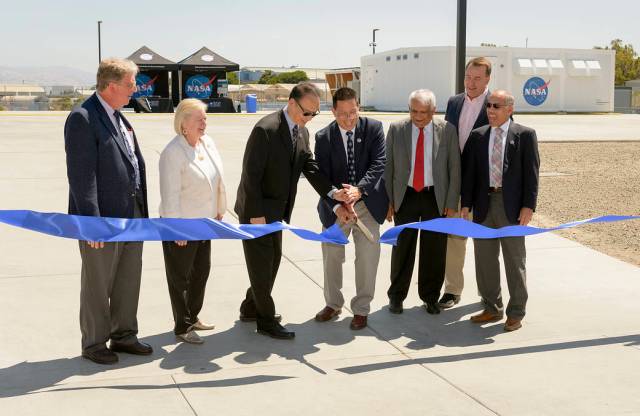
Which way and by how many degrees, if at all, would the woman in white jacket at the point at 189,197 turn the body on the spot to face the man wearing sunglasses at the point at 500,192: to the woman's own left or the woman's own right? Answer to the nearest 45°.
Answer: approximately 45° to the woman's own left

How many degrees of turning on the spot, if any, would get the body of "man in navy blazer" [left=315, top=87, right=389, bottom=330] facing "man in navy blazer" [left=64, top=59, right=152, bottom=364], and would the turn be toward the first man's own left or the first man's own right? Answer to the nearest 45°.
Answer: approximately 45° to the first man's own right

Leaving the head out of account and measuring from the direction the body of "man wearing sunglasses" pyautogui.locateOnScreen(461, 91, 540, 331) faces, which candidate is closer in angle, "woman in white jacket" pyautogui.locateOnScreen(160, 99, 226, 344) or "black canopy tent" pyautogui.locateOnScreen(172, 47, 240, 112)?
the woman in white jacket

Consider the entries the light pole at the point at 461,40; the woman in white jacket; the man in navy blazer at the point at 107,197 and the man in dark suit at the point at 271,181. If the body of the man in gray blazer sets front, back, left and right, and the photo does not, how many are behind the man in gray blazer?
1

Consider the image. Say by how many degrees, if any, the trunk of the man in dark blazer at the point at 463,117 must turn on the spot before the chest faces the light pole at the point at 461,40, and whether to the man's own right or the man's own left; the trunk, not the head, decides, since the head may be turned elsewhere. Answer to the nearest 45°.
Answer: approximately 135° to the man's own right

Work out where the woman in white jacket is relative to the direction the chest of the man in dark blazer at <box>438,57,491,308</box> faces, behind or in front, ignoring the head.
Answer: in front

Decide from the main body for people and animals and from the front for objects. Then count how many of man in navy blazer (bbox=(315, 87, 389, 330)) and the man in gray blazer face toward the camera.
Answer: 2

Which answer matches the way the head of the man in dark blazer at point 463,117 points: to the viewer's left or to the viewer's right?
to the viewer's left

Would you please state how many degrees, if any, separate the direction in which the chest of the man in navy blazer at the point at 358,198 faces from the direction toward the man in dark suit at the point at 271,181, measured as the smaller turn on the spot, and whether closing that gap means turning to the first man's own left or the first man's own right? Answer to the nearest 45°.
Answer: approximately 45° to the first man's own right

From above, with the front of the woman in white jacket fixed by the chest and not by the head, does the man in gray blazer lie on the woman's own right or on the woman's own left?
on the woman's own left

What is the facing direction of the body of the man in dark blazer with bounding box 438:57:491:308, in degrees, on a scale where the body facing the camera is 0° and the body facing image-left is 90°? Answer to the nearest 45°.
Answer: approximately 45°

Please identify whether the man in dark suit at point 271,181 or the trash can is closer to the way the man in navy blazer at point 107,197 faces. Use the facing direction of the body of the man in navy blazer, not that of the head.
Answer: the man in dark suit

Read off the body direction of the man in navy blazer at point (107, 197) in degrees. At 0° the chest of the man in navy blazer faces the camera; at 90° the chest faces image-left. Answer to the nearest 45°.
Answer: approximately 315°
